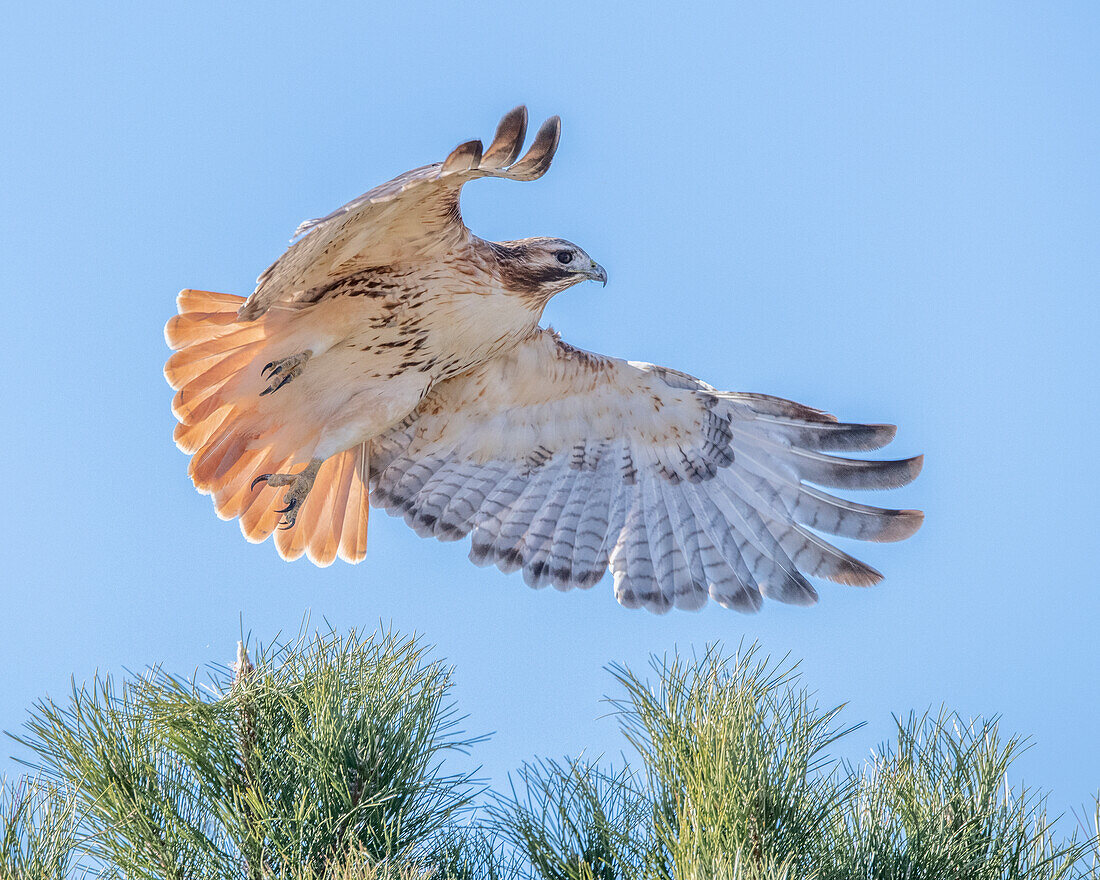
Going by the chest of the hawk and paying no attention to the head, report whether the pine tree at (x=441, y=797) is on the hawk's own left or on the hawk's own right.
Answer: on the hawk's own right

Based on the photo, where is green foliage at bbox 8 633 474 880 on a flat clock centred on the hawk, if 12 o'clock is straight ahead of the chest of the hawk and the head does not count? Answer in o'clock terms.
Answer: The green foliage is roughly at 6 o'clock from the hawk.

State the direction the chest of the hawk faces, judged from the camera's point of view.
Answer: to the viewer's right
